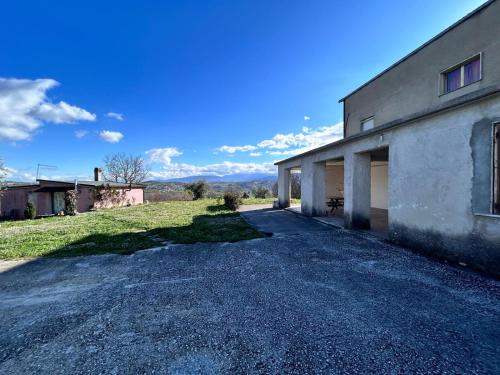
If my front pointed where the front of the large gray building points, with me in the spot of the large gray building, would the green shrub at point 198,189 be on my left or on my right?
on my right

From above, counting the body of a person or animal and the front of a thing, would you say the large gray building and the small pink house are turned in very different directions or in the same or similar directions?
very different directions

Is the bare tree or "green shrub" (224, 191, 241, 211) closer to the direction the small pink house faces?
the green shrub

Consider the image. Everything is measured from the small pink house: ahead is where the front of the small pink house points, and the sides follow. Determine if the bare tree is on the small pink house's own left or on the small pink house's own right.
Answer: on the small pink house's own left

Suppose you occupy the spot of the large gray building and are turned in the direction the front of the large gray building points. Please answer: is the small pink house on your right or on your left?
on your right

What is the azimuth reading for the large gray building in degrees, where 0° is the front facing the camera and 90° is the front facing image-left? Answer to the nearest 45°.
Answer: approximately 45°

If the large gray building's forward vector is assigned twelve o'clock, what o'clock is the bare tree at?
The bare tree is roughly at 2 o'clock from the large gray building.
